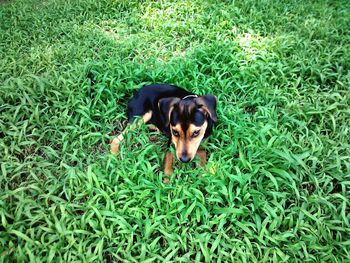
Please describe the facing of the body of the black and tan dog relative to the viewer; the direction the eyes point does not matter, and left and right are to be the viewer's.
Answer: facing the viewer and to the right of the viewer
